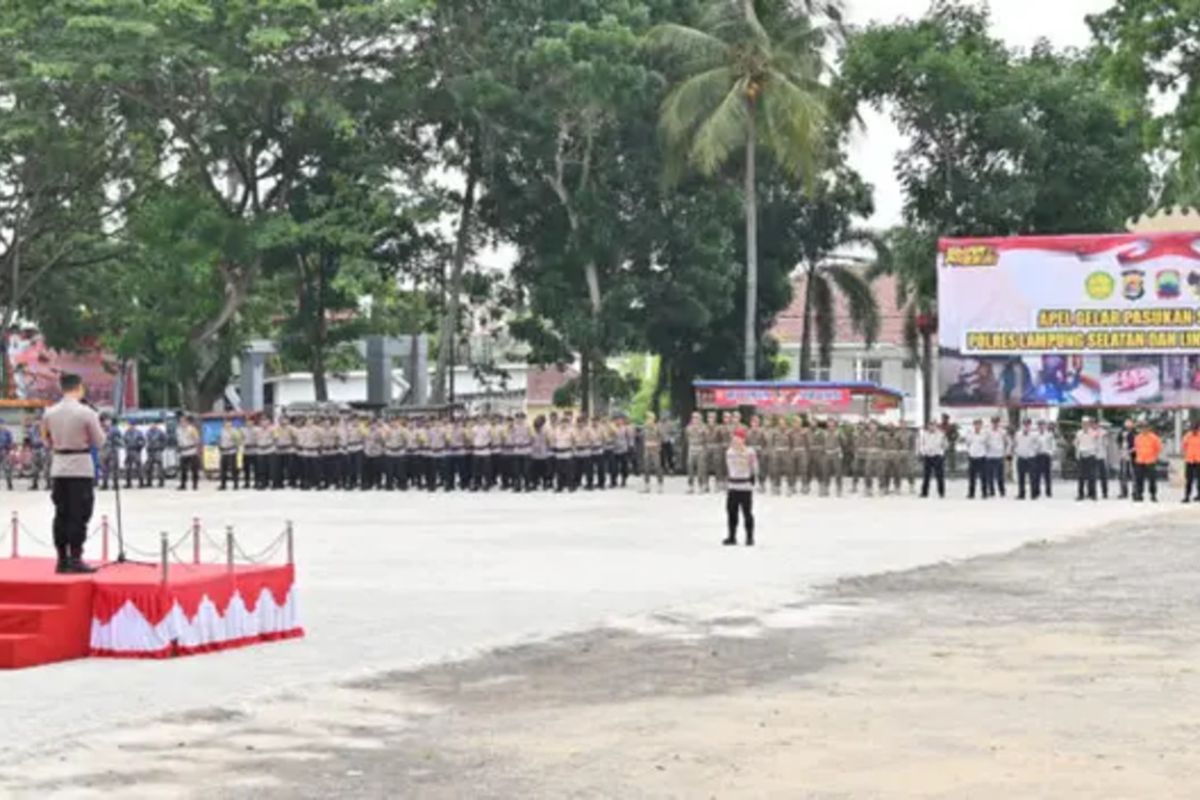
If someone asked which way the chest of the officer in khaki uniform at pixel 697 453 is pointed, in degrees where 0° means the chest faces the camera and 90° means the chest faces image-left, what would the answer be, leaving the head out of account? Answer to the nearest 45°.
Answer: approximately 0°

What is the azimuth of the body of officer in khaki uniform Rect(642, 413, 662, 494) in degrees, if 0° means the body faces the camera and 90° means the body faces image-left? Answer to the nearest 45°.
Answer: approximately 45°

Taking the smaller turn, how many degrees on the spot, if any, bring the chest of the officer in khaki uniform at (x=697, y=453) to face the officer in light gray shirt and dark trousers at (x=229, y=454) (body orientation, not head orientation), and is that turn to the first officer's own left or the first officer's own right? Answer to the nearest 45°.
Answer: approximately 90° to the first officer's own right

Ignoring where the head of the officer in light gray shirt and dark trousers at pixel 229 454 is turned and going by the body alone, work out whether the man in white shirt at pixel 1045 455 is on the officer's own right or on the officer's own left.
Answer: on the officer's own left

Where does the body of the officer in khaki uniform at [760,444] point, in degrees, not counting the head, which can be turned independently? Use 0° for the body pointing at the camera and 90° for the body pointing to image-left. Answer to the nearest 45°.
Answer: approximately 45°

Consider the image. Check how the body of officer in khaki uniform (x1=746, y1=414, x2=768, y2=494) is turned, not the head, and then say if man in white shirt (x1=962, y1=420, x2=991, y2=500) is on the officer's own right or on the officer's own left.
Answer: on the officer's own left

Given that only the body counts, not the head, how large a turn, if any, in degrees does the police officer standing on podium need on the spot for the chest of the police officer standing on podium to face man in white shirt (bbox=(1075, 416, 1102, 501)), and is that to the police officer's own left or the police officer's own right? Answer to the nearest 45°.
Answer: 0° — they already face them

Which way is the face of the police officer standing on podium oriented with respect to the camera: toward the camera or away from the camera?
away from the camera

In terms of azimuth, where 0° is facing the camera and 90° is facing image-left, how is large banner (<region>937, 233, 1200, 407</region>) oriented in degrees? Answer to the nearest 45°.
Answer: approximately 0°

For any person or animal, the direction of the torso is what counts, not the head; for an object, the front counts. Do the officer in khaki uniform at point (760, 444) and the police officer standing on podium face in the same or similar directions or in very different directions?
very different directions

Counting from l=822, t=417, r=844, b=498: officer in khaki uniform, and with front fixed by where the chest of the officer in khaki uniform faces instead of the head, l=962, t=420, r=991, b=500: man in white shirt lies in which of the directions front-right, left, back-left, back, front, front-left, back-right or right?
back-left
